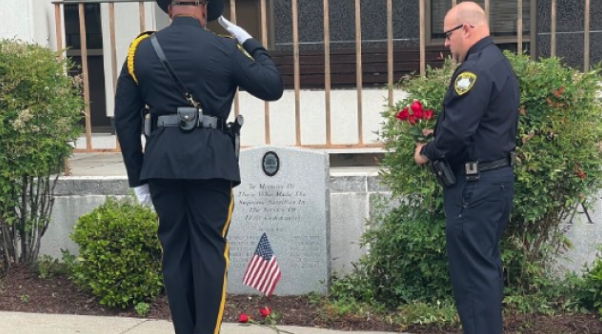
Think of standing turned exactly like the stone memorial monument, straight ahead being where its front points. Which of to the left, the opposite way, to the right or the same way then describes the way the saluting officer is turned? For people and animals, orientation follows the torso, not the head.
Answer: the opposite way

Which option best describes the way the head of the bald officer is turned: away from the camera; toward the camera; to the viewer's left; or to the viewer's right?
to the viewer's left

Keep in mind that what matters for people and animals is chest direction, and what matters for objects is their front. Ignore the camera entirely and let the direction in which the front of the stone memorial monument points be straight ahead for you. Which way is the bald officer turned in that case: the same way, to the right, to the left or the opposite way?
to the right

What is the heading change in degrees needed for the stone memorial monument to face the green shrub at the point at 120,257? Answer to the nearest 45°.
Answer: approximately 90° to its right

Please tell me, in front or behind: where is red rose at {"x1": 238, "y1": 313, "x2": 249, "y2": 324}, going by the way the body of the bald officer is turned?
in front

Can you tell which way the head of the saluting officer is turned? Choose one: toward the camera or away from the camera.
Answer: away from the camera

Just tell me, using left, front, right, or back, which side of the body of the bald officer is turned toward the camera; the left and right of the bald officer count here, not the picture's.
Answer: left

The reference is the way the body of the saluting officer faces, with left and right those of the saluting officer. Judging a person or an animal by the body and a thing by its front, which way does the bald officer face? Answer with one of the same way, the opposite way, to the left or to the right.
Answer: to the left

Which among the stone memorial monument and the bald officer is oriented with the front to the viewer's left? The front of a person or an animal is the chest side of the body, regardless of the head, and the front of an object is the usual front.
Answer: the bald officer

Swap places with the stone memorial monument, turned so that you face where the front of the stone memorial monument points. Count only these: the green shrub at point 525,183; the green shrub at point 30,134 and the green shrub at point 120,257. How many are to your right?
2

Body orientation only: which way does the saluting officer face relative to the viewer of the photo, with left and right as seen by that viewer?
facing away from the viewer

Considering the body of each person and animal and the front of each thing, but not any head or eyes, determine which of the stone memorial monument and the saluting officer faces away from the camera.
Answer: the saluting officer
